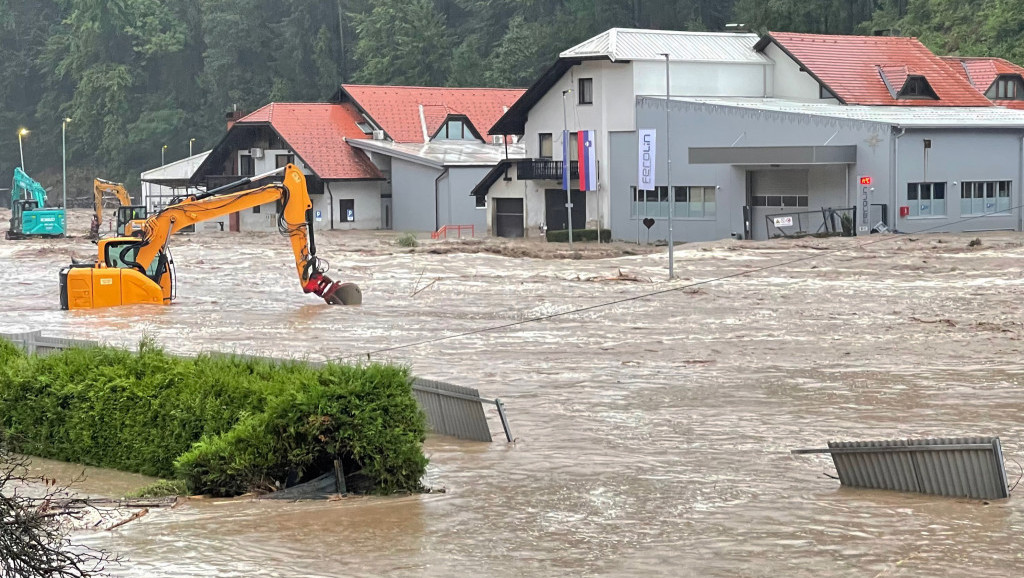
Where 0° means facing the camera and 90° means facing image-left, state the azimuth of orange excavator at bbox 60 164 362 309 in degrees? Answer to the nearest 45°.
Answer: approximately 270°

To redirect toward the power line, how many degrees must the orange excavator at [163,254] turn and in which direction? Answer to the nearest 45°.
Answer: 0° — it already faces it

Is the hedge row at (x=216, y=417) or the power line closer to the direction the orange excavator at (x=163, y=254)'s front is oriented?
the power line

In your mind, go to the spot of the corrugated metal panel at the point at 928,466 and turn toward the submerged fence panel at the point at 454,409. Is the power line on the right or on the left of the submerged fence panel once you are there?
right

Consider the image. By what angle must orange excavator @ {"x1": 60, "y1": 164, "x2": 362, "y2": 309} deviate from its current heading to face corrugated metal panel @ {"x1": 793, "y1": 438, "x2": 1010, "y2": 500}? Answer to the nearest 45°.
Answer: approximately 90° to its right

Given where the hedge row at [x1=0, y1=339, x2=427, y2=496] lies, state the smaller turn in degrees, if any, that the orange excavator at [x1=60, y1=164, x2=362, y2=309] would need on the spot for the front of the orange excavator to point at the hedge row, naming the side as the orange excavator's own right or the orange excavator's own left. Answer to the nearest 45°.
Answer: approximately 90° to the orange excavator's own right

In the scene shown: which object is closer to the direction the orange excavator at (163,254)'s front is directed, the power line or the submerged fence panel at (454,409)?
the power line

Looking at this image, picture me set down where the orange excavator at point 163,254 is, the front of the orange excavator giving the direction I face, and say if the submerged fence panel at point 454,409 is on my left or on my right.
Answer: on my right
